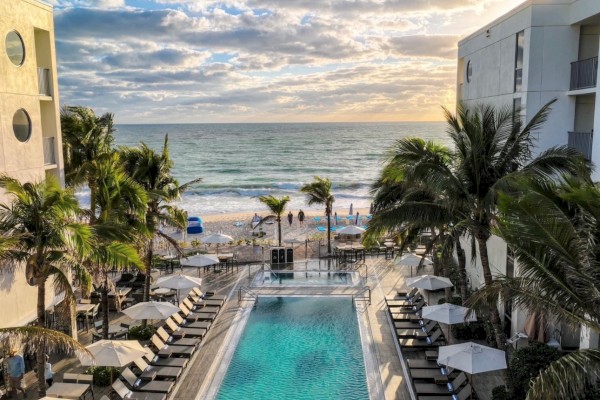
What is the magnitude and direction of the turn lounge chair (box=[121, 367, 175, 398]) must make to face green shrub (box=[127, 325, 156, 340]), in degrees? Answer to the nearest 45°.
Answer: approximately 90° to its left

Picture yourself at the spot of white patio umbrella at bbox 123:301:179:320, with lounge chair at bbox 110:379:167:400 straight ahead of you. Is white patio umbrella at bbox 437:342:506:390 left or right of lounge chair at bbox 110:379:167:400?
left

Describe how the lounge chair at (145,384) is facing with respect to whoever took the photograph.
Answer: facing to the right of the viewer

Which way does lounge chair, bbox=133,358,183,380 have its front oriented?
to the viewer's right

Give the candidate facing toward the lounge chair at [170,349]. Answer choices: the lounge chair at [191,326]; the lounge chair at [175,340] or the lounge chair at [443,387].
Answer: the lounge chair at [443,387]

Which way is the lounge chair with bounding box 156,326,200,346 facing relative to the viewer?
to the viewer's right

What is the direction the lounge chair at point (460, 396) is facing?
to the viewer's left

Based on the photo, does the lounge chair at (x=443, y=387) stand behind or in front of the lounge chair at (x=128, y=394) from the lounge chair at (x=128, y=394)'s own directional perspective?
in front

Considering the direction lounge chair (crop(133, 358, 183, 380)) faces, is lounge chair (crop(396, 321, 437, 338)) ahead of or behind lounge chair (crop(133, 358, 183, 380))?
ahead

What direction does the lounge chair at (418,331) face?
to the viewer's left

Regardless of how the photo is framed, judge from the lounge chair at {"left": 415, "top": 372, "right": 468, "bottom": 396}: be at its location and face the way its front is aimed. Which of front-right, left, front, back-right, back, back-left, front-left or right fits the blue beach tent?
front-right

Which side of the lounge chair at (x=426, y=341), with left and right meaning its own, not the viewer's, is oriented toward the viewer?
left

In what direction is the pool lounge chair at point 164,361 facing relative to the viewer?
to the viewer's right

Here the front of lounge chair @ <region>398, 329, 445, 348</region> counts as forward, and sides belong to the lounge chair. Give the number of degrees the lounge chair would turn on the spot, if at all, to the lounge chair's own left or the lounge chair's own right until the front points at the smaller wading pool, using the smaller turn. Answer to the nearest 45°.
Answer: approximately 45° to the lounge chair's own right

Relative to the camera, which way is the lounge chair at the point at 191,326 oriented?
to the viewer's right
